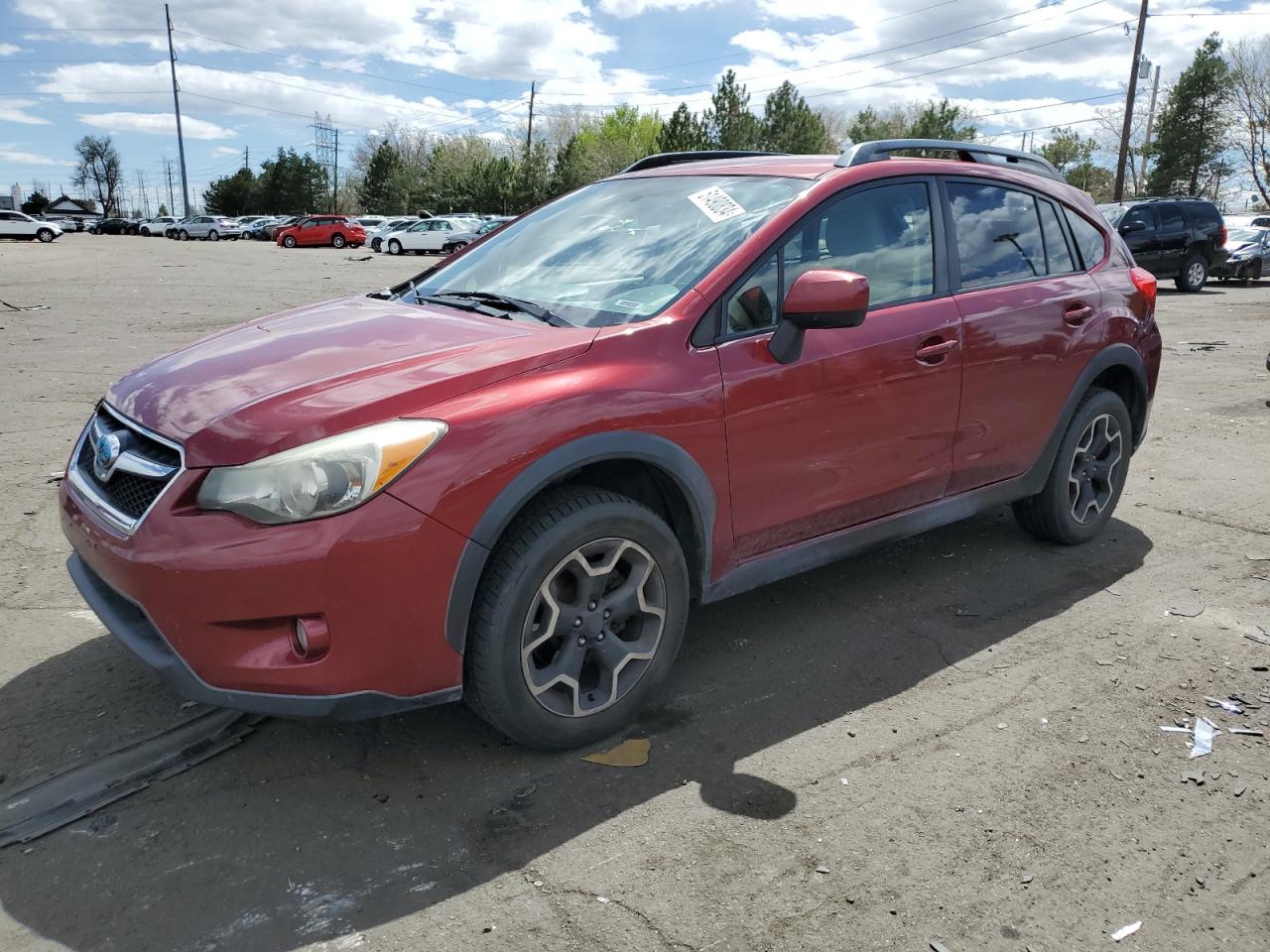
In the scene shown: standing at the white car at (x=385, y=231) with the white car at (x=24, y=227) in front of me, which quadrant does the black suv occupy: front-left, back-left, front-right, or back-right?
back-left

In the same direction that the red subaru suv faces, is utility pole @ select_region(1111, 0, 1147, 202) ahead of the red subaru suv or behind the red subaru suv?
behind

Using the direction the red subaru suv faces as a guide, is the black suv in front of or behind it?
behind

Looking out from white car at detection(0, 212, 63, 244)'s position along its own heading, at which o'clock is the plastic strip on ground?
The plastic strip on ground is roughly at 3 o'clock from the white car.

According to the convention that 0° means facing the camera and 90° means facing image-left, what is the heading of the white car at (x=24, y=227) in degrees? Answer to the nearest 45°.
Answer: approximately 270°

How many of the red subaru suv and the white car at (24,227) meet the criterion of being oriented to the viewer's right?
1

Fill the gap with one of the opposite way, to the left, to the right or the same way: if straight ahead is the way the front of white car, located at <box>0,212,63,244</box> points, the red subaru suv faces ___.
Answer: the opposite way

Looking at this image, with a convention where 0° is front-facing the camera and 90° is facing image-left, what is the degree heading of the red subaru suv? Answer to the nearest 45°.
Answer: approximately 45°

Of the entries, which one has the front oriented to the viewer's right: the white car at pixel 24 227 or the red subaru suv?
the white car

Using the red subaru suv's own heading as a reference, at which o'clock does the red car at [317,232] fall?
The red car is roughly at 4 o'clock from the red subaru suv.
